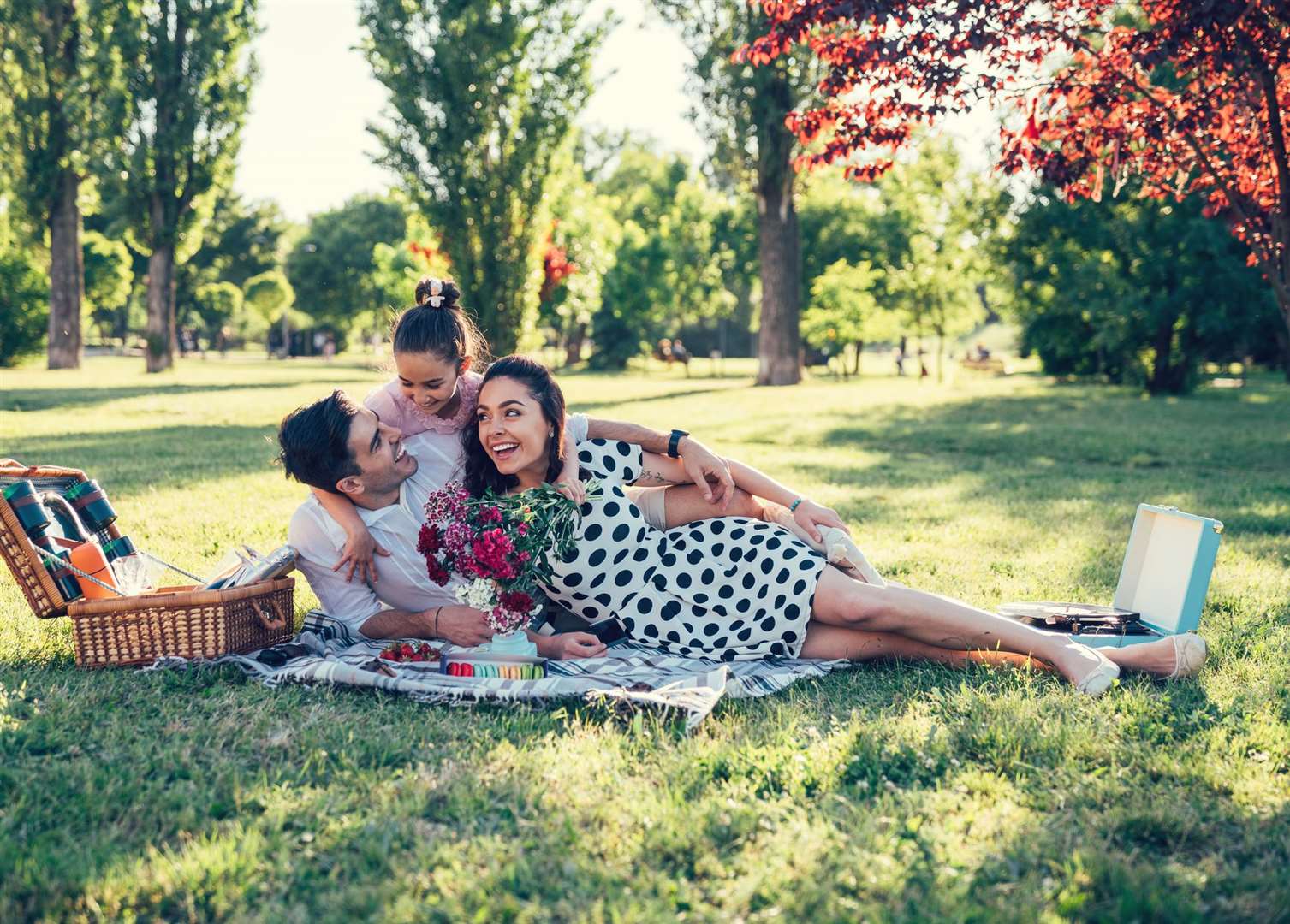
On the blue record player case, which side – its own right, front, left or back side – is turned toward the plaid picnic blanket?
front

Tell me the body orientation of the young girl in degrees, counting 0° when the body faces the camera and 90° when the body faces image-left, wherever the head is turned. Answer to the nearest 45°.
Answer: approximately 0°

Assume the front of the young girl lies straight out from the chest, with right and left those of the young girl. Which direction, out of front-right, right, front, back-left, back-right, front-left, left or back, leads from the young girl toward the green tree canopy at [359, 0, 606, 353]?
back

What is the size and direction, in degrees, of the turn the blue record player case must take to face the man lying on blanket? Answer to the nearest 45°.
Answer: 0° — it already faces them

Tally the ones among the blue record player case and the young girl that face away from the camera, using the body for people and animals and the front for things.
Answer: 0

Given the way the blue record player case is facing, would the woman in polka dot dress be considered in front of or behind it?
in front

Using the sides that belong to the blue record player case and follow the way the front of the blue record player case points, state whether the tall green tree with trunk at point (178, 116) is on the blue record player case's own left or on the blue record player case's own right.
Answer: on the blue record player case's own right

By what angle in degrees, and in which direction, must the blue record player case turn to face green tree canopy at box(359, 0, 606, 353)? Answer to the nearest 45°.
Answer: approximately 90° to its right
